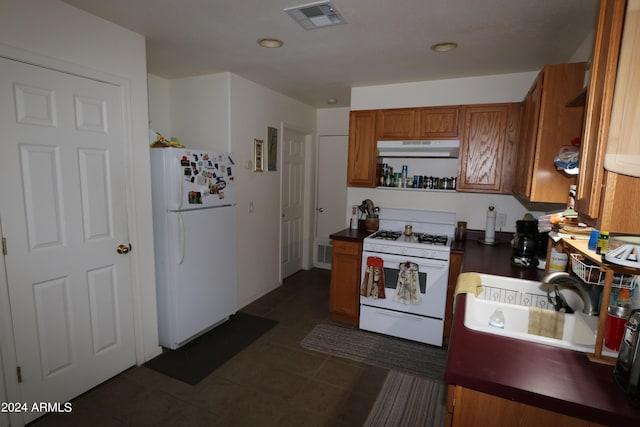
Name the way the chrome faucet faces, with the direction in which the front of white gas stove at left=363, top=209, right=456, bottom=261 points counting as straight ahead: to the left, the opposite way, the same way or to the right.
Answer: to the right

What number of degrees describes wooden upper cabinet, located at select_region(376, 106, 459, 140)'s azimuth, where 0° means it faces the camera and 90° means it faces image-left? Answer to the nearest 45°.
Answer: approximately 0°

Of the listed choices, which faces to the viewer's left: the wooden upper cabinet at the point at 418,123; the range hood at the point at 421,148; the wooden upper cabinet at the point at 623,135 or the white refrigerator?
the wooden upper cabinet at the point at 623,135

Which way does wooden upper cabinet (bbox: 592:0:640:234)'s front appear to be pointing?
to the viewer's left

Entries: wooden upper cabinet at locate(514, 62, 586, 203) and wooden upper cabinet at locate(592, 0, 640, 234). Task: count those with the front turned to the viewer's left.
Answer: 2

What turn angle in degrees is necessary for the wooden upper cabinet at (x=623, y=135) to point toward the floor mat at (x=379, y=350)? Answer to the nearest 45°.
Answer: approximately 45° to its right

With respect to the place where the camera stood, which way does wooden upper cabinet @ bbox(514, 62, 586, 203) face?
facing to the left of the viewer

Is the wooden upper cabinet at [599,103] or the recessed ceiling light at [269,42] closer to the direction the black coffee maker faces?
the recessed ceiling light
